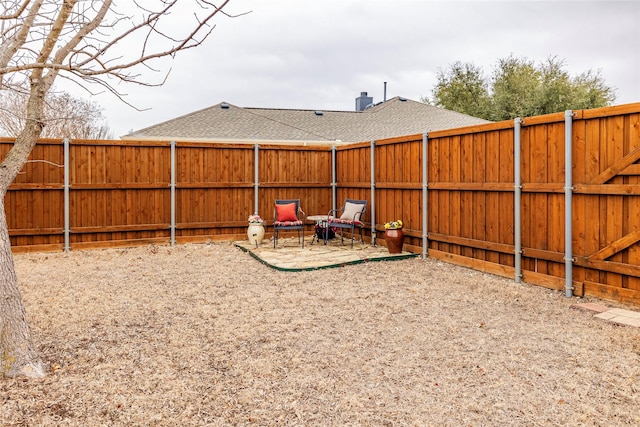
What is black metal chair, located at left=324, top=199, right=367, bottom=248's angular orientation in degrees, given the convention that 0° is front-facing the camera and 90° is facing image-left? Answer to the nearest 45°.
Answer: approximately 45°

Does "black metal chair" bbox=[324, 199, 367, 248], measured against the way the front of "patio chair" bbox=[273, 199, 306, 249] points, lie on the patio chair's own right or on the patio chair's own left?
on the patio chair's own left

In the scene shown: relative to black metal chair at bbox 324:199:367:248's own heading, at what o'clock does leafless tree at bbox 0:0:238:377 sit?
The leafless tree is roughly at 11 o'clock from the black metal chair.

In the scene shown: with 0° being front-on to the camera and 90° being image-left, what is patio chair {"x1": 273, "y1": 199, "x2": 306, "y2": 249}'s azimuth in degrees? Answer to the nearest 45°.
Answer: approximately 0°
